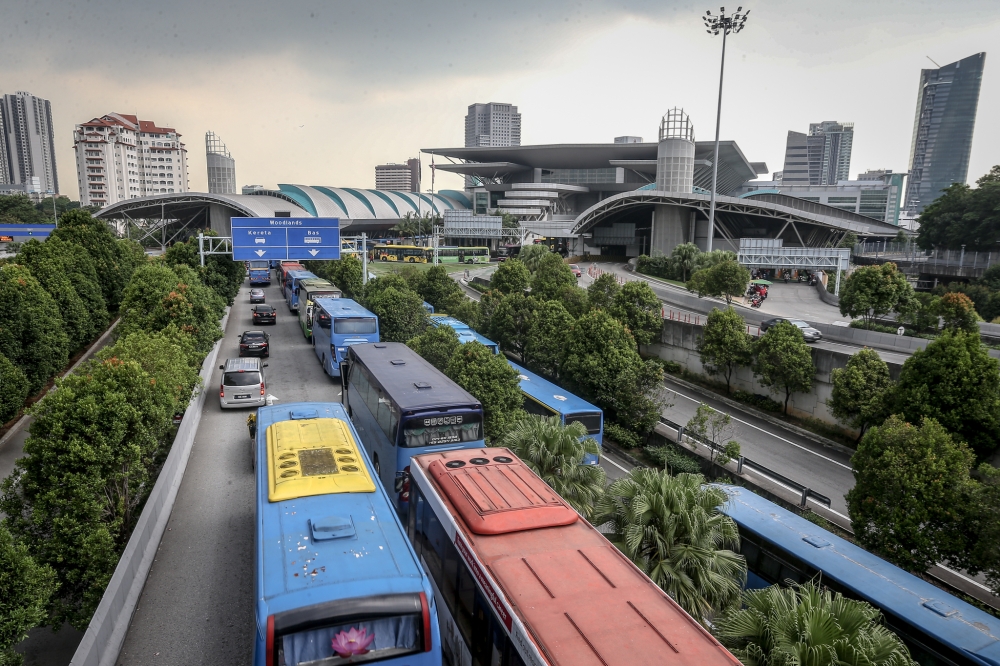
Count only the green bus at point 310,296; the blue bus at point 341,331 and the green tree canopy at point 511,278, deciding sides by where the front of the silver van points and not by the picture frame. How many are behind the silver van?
0

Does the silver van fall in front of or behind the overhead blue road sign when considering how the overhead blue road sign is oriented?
in front

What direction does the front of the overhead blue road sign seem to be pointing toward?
toward the camera

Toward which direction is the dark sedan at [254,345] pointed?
away from the camera

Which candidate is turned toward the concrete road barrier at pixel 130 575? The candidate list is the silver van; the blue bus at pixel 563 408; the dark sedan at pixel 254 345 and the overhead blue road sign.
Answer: the overhead blue road sign

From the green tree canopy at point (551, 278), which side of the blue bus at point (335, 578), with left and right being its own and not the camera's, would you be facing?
front

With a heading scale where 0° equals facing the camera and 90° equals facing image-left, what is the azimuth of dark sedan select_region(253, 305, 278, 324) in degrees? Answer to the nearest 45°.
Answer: approximately 180°

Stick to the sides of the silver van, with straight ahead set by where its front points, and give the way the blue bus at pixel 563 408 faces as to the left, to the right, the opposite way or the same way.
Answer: the same way

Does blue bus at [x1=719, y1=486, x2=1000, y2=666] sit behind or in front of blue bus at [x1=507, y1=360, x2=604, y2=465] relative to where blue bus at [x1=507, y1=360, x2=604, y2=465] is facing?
behind

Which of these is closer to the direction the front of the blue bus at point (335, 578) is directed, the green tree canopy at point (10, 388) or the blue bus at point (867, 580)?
the green tree canopy

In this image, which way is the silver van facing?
away from the camera

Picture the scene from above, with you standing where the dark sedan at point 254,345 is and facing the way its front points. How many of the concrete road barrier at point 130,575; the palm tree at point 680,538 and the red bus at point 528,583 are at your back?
3

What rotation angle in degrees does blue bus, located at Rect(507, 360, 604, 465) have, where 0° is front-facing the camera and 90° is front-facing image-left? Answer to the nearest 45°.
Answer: approximately 135°

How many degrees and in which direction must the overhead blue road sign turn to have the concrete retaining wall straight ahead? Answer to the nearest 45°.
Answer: approximately 45° to its left

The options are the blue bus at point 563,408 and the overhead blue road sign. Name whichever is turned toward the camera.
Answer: the overhead blue road sign

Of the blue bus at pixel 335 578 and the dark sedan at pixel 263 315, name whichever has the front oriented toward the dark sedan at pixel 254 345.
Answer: the blue bus

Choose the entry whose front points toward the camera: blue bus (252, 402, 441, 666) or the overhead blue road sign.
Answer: the overhead blue road sign

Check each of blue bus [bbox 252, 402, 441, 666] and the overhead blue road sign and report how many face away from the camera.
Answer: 1

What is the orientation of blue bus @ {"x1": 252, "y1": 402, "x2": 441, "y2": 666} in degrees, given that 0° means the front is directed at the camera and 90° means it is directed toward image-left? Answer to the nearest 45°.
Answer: approximately 180°

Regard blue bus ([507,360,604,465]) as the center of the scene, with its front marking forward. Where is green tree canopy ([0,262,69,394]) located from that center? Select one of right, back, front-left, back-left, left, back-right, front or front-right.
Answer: front-left

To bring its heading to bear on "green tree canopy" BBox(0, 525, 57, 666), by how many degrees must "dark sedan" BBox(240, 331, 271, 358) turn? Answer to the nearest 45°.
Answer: approximately 180°
